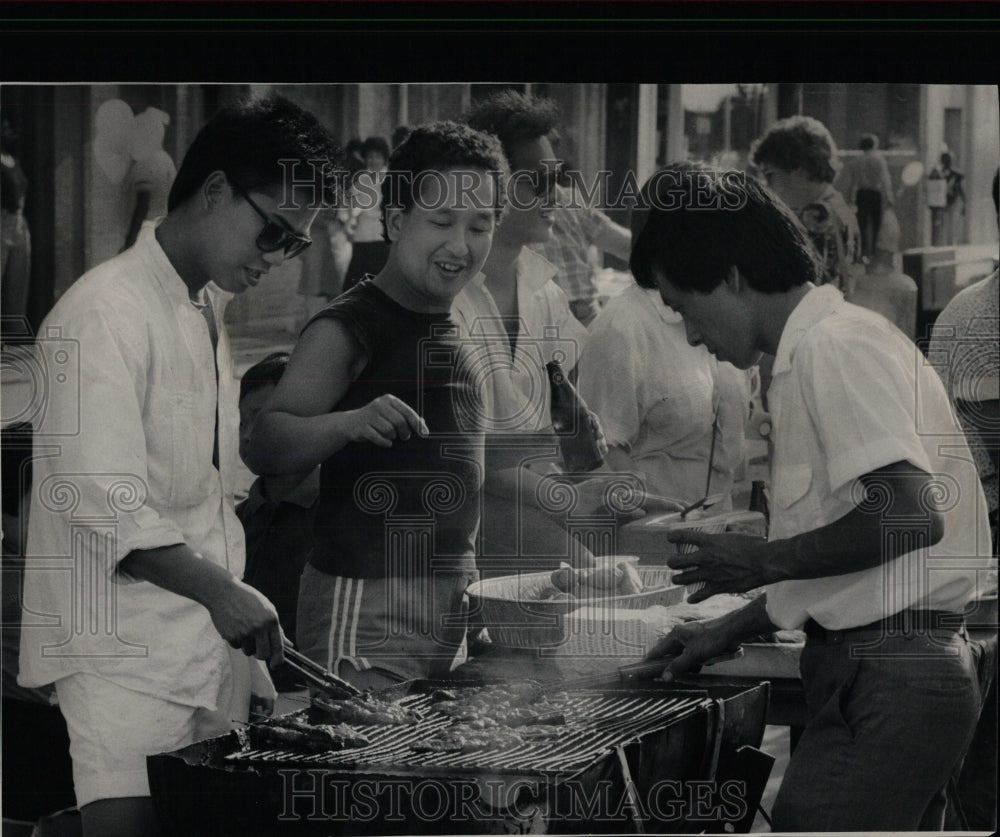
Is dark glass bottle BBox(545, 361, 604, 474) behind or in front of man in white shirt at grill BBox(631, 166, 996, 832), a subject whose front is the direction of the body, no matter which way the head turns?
in front

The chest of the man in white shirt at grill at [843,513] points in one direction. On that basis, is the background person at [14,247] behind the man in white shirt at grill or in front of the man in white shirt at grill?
in front

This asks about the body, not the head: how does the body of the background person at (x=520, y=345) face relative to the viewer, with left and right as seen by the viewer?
facing the viewer and to the right of the viewer

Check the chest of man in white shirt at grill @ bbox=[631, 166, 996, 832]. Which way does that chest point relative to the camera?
to the viewer's left

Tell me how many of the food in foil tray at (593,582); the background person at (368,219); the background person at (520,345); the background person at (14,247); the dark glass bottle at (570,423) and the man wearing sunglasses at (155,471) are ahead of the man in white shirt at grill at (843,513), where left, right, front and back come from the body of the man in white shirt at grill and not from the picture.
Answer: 6

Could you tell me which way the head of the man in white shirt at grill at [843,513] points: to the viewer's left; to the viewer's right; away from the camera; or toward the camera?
to the viewer's left
